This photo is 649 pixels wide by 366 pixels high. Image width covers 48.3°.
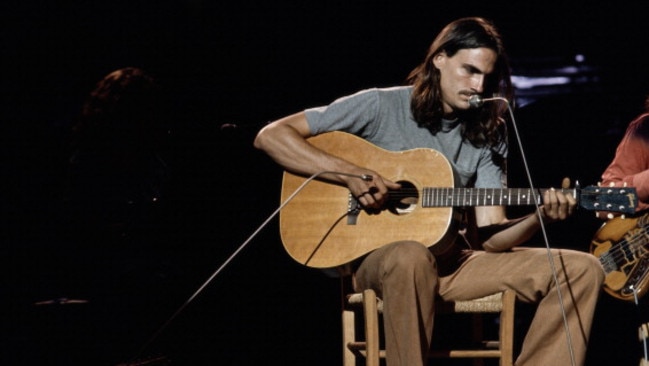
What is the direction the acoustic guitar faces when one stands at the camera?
facing the viewer
